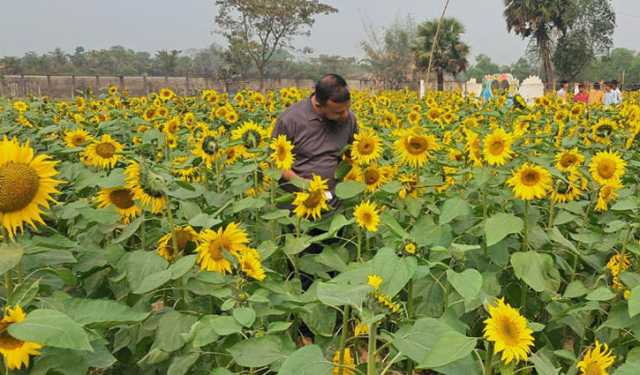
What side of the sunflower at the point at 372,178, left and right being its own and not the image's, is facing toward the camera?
front

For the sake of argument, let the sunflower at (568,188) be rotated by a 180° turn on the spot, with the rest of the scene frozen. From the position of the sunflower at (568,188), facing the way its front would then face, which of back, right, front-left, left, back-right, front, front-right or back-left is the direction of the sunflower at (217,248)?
back

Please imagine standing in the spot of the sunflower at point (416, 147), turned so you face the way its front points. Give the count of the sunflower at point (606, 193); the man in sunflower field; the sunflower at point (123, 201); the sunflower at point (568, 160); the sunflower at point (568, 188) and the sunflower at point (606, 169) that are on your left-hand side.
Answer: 4

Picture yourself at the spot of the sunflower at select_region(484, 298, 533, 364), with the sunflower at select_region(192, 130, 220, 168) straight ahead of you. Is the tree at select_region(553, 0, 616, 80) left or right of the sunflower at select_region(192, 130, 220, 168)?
right

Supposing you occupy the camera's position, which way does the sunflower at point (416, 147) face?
facing the viewer

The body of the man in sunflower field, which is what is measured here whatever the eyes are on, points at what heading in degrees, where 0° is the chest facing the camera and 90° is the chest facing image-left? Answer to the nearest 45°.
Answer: approximately 315°

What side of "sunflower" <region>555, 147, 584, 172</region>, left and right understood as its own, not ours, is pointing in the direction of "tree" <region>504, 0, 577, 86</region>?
back

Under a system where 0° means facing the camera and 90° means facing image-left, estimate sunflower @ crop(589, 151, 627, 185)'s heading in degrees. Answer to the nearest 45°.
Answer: approximately 0°

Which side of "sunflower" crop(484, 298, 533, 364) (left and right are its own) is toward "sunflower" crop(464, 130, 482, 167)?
back

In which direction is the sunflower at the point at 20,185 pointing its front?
toward the camera

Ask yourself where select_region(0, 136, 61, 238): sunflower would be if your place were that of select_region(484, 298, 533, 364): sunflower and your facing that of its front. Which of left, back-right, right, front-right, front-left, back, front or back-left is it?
right

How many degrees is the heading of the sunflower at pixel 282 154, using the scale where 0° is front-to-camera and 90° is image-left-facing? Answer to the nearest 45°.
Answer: approximately 45°

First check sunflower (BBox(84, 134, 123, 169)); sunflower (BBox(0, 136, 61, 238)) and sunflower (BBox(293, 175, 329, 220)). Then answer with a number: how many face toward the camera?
3

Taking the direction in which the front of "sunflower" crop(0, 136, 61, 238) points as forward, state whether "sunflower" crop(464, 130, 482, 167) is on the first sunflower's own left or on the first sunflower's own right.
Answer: on the first sunflower's own left

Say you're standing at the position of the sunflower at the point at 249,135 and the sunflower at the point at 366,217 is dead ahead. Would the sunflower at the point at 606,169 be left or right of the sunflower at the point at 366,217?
left

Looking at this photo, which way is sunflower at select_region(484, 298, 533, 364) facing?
toward the camera

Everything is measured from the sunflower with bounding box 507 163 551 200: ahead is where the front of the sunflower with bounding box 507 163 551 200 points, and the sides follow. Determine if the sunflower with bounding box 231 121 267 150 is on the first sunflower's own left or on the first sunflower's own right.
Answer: on the first sunflower's own right

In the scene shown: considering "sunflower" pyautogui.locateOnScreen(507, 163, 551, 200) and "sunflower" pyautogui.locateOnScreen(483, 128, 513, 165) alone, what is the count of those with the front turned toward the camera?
2
